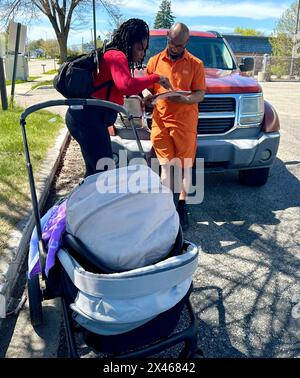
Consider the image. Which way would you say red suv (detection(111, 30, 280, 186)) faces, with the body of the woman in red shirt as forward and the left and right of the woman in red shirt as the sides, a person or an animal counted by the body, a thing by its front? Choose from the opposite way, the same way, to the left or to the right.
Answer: to the right

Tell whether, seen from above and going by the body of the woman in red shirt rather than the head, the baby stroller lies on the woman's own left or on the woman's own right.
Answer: on the woman's own right

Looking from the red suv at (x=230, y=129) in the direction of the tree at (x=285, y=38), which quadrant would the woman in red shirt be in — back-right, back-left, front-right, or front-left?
back-left

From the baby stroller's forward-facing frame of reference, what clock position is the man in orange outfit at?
The man in orange outfit is roughly at 8 o'clock from the baby stroller.

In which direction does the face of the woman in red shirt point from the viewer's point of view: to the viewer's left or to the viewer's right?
to the viewer's right

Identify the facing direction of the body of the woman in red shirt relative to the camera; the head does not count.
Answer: to the viewer's right

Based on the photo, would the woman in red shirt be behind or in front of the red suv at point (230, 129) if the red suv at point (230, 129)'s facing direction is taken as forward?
in front

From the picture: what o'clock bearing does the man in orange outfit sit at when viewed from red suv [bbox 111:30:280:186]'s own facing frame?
The man in orange outfit is roughly at 1 o'clock from the red suv.

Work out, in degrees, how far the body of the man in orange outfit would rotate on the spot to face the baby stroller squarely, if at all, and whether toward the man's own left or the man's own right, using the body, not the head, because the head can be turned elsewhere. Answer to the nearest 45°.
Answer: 0° — they already face it

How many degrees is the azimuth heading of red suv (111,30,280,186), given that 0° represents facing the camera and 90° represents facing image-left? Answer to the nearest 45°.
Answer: approximately 0°
